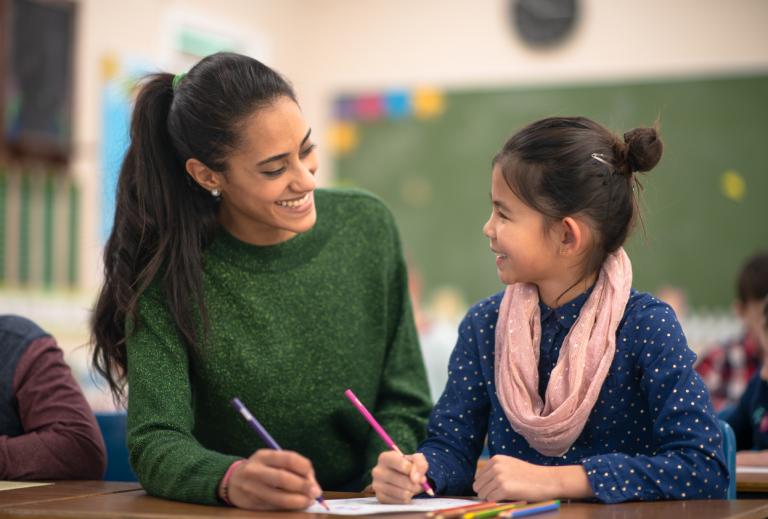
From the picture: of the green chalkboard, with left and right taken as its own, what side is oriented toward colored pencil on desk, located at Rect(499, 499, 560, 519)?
front

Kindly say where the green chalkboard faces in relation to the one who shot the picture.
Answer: facing the viewer

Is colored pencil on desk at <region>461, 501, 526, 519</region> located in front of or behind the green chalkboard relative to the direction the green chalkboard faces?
in front

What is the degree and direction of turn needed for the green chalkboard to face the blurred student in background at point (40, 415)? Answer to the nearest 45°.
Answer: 0° — it already faces them

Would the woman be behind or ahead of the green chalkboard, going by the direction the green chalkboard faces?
ahead

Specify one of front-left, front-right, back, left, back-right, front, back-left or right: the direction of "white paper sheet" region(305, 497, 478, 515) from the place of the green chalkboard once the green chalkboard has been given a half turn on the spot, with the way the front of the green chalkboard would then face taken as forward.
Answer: back

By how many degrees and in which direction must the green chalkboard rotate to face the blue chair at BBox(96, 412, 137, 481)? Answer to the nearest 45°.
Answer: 0° — it already faces it

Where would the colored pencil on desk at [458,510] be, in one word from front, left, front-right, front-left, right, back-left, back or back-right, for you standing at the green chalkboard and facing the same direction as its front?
front

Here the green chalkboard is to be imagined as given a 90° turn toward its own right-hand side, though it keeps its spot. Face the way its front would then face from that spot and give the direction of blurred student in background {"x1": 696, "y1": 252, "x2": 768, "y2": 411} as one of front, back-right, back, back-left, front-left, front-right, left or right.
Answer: left

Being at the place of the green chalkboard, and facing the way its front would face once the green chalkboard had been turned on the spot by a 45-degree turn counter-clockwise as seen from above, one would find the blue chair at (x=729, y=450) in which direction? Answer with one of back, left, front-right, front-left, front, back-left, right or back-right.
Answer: front-right

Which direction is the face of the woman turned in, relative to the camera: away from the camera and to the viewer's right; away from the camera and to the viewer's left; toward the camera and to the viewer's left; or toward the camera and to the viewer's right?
toward the camera and to the viewer's right

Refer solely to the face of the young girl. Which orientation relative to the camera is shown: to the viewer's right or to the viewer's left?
to the viewer's left

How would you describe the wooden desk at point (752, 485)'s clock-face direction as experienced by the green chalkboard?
The wooden desk is roughly at 12 o'clock from the green chalkboard.

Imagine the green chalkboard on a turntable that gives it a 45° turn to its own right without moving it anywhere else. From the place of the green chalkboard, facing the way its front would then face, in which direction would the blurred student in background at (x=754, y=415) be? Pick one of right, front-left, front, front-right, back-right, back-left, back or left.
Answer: front-left
